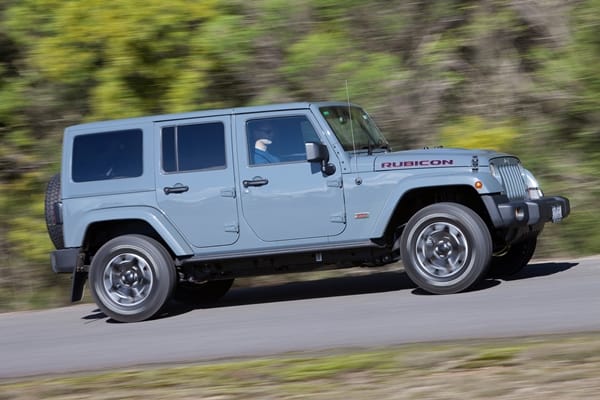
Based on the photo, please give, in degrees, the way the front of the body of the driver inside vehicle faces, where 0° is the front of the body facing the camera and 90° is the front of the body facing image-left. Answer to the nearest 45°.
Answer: approximately 270°
